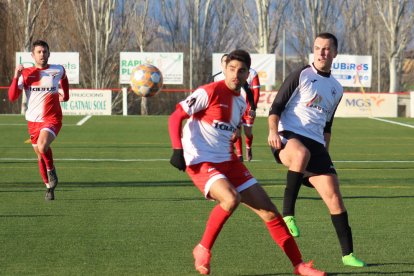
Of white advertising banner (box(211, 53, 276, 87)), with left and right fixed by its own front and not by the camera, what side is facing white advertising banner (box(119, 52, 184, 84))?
right

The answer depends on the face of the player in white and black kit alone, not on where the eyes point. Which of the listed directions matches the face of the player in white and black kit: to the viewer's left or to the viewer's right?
to the viewer's left

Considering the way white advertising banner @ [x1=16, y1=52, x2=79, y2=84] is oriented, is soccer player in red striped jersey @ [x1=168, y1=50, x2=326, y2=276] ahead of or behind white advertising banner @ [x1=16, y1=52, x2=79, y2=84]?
ahead

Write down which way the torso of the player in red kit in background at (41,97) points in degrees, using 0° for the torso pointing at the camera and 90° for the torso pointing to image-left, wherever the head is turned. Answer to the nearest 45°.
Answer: approximately 0°

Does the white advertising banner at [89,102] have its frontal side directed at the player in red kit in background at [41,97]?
yes

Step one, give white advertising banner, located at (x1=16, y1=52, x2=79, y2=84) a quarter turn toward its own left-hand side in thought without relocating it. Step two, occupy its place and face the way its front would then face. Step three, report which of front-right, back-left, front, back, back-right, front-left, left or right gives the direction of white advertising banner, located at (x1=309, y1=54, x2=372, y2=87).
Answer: front

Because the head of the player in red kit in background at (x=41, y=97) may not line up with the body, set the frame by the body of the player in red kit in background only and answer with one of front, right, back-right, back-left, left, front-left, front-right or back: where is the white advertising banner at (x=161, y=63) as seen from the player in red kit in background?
back

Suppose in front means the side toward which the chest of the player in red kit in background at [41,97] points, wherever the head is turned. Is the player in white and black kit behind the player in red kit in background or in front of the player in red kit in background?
in front

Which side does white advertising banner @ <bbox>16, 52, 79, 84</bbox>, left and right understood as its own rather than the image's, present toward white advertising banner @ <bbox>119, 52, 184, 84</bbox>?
left

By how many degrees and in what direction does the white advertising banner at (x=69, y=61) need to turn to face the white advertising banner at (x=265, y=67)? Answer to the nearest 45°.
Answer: approximately 90° to its left

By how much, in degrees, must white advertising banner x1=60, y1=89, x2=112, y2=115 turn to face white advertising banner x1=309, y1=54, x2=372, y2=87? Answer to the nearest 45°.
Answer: approximately 90° to its left

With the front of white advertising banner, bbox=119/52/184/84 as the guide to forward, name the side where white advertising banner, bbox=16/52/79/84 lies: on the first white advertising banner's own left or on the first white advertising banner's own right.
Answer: on the first white advertising banner's own right
